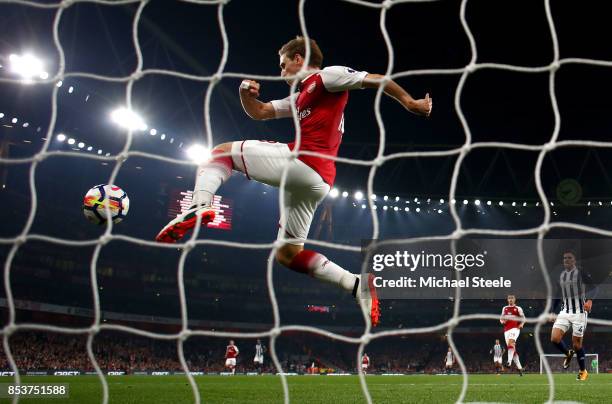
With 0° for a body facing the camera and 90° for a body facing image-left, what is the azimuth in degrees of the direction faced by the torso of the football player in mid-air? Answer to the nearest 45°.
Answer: approximately 90°

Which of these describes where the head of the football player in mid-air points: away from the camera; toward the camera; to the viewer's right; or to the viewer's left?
to the viewer's left

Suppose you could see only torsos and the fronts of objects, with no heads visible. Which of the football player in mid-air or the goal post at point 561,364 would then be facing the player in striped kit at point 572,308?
the goal post

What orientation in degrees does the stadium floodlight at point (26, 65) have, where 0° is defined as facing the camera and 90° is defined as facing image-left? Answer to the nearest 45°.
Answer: approximately 0°

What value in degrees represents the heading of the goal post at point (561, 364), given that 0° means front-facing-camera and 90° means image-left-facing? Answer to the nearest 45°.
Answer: approximately 0°

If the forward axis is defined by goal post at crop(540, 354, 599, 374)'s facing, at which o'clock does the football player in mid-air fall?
The football player in mid-air is roughly at 12 o'clock from the goal post.

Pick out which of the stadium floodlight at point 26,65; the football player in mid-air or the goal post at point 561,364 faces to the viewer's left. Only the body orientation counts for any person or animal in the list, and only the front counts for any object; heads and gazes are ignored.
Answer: the football player in mid-air

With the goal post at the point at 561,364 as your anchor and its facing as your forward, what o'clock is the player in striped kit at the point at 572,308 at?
The player in striped kit is roughly at 12 o'clock from the goal post.

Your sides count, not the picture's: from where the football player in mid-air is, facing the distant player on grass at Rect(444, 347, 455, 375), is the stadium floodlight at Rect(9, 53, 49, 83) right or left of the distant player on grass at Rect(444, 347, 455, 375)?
left
